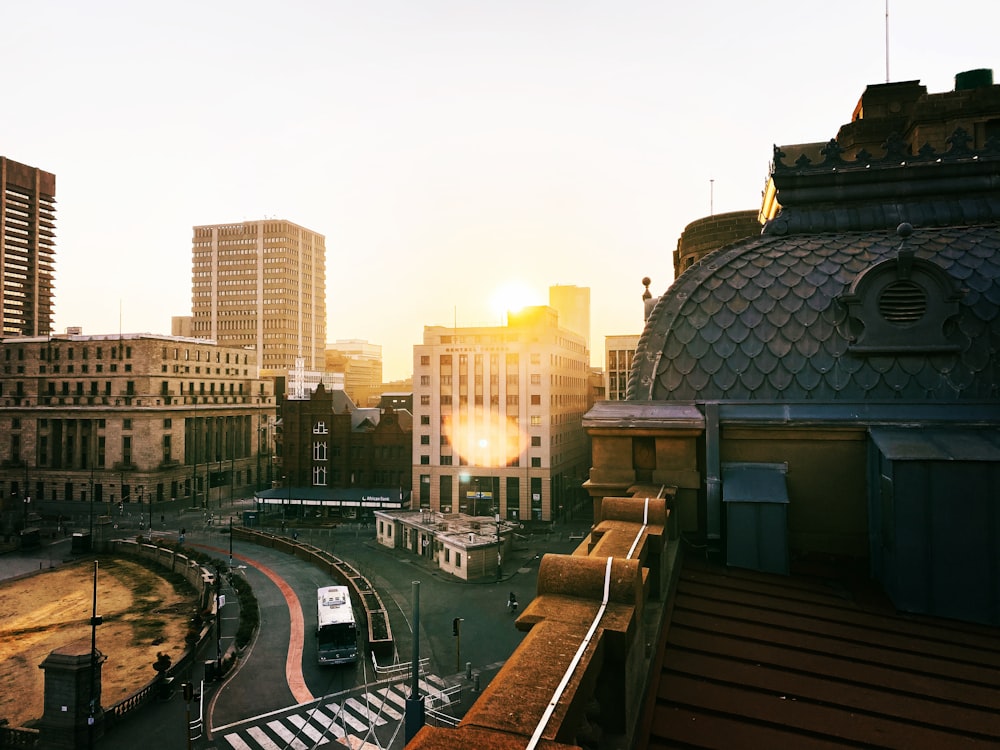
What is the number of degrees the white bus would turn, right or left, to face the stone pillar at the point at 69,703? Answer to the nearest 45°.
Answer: approximately 45° to its right

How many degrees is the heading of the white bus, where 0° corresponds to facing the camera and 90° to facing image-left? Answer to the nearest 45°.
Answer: approximately 0°
